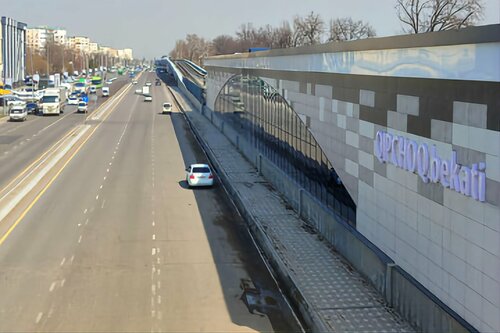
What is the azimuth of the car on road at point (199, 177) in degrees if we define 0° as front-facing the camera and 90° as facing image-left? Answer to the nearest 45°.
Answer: approximately 180°

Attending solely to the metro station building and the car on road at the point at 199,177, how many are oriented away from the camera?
1

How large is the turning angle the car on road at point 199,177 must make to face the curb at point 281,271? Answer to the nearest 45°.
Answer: approximately 180°

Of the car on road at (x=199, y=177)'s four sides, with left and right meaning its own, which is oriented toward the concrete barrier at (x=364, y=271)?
back

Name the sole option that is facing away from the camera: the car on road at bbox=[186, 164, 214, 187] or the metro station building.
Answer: the car on road
